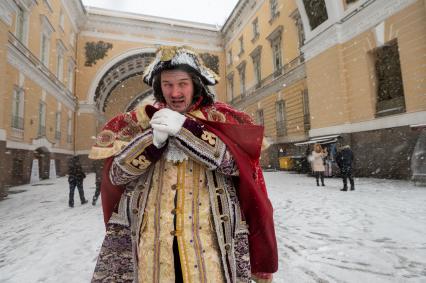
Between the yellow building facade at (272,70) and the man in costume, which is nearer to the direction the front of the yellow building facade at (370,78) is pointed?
the man in costume

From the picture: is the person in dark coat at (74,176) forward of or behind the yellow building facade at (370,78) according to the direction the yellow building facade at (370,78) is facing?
forward

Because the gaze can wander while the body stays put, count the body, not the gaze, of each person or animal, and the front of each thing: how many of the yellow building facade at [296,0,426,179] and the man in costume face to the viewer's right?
0

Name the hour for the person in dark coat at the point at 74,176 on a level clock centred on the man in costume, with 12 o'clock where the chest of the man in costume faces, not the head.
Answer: The person in dark coat is roughly at 5 o'clock from the man in costume.

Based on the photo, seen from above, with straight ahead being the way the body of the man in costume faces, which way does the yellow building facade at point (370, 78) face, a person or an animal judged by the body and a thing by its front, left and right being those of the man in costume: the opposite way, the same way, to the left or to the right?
to the right

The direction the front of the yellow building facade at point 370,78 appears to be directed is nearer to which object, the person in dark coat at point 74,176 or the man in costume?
the person in dark coat

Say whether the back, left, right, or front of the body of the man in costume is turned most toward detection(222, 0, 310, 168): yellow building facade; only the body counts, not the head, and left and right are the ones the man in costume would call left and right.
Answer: back

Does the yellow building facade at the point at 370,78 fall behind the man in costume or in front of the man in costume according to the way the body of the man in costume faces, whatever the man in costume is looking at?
behind

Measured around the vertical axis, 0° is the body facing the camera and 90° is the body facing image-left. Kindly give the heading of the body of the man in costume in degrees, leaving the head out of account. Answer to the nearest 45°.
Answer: approximately 0°

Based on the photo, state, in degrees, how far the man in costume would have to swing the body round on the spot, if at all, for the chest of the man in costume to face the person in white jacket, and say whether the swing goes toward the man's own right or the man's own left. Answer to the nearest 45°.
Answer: approximately 135° to the man's own left

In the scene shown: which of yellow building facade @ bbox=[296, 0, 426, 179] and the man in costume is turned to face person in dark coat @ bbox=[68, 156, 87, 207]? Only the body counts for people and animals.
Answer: the yellow building facade
